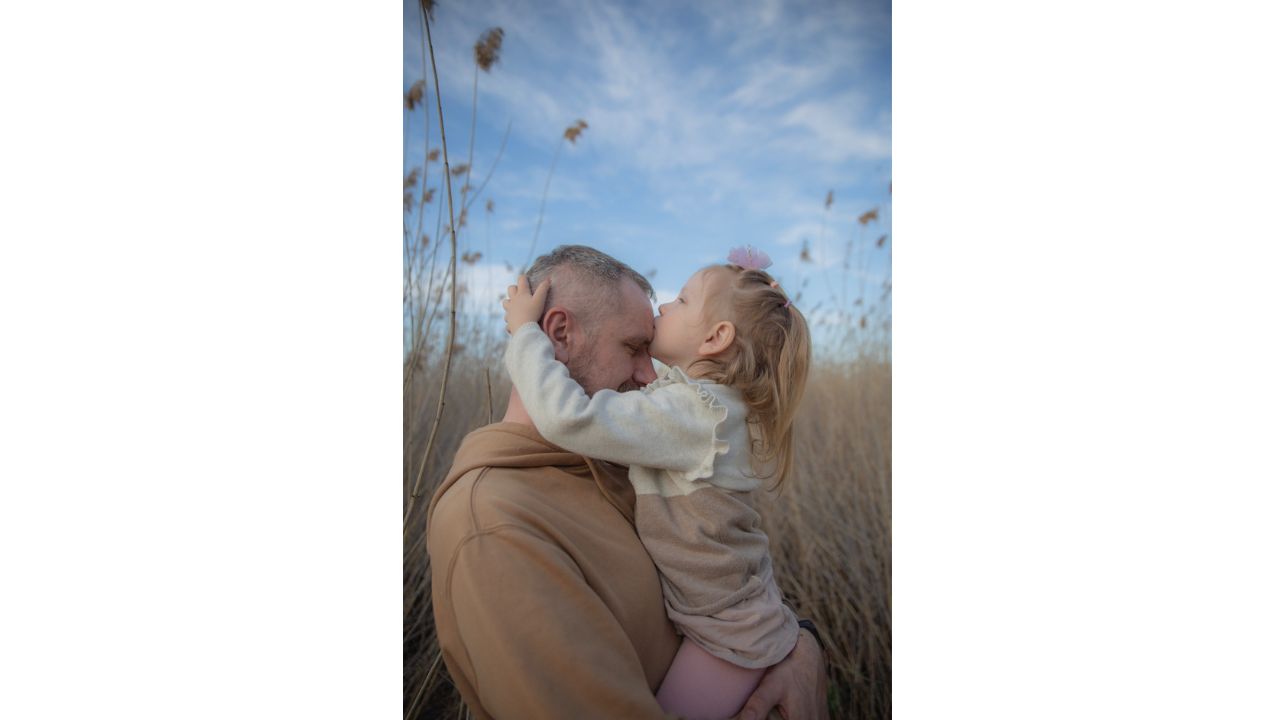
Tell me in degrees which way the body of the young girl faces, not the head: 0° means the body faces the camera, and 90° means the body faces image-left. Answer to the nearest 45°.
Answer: approximately 90°

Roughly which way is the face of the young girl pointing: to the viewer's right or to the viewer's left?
to the viewer's left

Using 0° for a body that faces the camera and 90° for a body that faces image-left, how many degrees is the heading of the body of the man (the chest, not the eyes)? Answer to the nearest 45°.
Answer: approximately 270°
